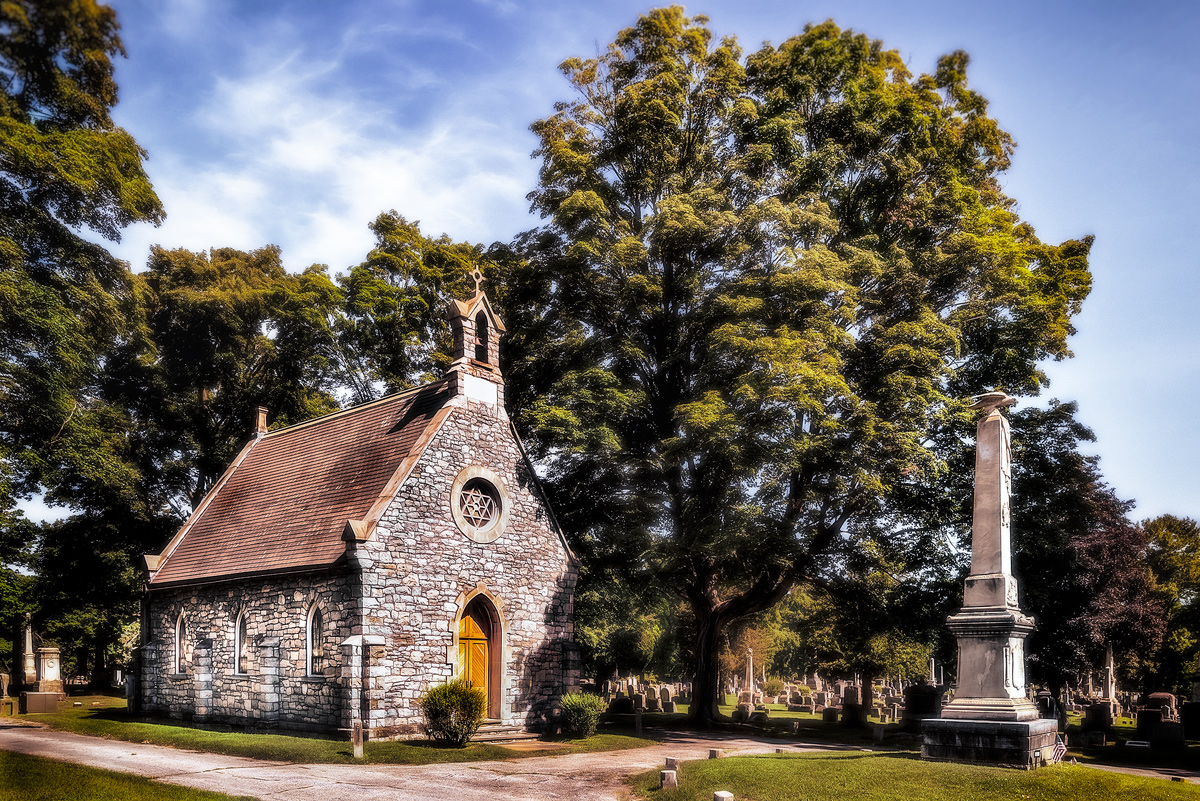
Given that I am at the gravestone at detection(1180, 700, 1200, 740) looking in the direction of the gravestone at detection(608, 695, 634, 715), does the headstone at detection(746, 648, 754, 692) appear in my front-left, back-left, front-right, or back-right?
front-right

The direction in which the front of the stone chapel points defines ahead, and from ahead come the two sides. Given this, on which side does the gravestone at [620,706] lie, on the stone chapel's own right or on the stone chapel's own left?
on the stone chapel's own left

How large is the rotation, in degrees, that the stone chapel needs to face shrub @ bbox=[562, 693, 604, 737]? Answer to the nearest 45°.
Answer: approximately 45° to its left

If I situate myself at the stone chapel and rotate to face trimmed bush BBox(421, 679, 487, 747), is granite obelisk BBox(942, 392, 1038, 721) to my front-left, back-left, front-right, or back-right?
front-left

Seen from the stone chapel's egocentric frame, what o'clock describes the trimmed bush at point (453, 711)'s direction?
The trimmed bush is roughly at 1 o'clock from the stone chapel.

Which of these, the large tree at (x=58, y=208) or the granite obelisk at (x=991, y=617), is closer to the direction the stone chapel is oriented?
the granite obelisk

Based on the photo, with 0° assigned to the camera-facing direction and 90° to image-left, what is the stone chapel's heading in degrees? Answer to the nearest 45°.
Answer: approximately 315°

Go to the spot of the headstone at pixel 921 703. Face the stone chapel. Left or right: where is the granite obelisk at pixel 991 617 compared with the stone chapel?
left

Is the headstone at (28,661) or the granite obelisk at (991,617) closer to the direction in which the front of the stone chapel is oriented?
the granite obelisk

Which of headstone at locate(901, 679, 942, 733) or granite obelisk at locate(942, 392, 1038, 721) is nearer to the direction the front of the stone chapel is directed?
the granite obelisk

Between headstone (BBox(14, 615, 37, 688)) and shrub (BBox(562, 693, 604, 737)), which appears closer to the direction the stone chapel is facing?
the shrub

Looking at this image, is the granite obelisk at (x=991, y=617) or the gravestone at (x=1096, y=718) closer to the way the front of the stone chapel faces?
the granite obelisk
